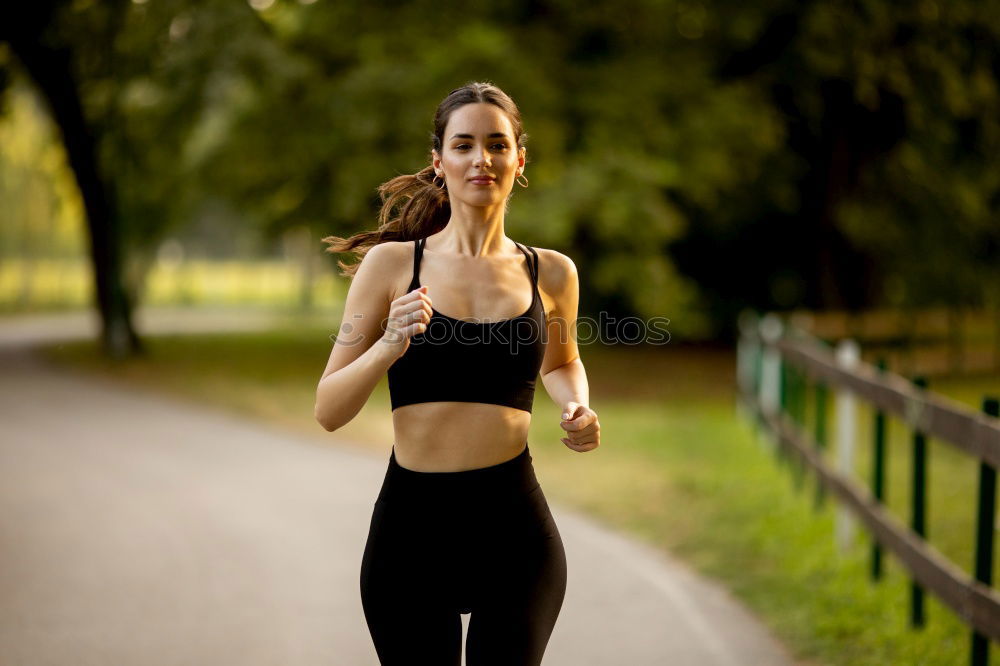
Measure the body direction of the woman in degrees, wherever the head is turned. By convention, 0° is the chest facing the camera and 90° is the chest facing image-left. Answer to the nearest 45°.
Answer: approximately 0°

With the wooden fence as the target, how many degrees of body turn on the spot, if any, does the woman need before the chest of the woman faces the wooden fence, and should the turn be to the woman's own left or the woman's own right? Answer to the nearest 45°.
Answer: approximately 135° to the woman's own left

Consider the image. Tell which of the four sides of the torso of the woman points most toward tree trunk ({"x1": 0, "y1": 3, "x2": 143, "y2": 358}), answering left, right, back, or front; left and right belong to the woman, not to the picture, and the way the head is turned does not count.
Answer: back
